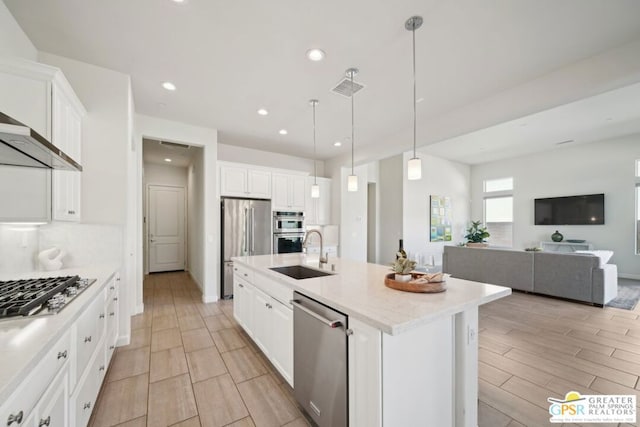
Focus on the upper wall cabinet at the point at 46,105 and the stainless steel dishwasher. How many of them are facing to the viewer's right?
1

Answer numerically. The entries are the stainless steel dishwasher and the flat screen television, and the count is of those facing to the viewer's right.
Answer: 0

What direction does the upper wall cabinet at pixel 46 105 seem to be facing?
to the viewer's right

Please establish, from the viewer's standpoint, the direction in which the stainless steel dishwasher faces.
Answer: facing the viewer and to the left of the viewer

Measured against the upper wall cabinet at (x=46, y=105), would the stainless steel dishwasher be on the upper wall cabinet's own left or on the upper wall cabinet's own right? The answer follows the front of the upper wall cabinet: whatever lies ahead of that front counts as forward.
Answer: on the upper wall cabinet's own right

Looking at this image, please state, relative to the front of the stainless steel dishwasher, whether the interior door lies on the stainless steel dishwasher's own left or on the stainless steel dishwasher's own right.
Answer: on the stainless steel dishwasher's own right

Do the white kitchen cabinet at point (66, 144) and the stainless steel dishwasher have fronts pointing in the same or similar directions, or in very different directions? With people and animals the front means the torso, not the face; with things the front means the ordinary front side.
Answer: very different directions

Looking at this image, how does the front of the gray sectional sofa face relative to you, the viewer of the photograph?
facing away from the viewer and to the right of the viewer

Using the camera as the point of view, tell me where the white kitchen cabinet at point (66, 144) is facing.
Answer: facing to the right of the viewer

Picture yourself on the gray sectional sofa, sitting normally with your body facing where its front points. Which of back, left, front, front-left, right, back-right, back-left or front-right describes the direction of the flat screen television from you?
front-left

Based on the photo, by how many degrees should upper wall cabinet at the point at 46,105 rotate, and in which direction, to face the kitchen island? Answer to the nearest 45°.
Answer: approximately 45° to its right

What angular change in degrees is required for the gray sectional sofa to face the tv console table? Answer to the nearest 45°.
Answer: approximately 45° to its left
